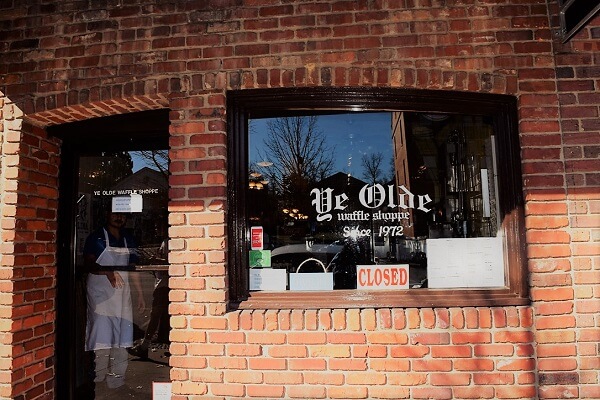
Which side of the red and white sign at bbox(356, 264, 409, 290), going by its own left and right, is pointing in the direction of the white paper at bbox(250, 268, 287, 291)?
right

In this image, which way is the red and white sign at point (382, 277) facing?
toward the camera

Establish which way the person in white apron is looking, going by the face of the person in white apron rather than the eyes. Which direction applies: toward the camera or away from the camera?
toward the camera

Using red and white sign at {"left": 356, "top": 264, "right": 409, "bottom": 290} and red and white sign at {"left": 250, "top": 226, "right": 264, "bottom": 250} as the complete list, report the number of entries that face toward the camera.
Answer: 2

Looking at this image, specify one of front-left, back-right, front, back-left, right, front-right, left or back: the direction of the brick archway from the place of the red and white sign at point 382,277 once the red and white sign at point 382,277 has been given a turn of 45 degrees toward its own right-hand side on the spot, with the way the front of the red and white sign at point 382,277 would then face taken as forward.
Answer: front-right

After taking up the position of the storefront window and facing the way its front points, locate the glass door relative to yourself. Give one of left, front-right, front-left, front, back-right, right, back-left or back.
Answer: right

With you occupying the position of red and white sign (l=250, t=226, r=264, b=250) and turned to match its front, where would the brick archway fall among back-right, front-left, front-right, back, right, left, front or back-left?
right

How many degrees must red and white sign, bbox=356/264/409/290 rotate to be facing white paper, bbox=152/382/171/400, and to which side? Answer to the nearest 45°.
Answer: approximately 90° to its right

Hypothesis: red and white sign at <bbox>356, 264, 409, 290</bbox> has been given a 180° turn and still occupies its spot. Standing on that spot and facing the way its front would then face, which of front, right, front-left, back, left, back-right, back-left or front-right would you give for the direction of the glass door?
left

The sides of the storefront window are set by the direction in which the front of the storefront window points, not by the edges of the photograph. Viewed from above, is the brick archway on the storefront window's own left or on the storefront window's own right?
on the storefront window's own right
